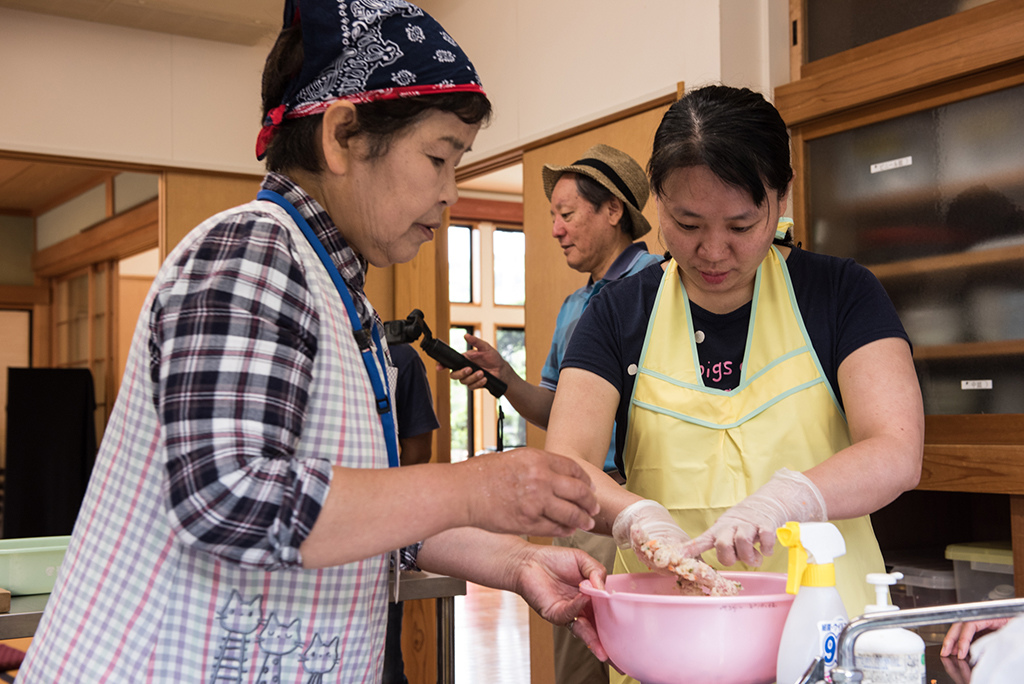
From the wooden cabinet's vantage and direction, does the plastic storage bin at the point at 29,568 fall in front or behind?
in front

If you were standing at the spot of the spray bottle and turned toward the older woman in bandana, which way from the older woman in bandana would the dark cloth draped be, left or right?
right

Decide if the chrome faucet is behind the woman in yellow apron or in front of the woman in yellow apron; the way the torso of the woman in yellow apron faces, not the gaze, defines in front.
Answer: in front

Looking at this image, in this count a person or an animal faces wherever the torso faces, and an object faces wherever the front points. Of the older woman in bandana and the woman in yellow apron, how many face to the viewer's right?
1

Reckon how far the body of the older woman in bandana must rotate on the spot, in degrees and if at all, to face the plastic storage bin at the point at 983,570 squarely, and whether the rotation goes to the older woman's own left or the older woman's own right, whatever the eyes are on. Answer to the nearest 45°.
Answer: approximately 45° to the older woman's own left

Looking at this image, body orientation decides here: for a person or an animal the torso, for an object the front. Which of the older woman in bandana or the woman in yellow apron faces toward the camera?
the woman in yellow apron

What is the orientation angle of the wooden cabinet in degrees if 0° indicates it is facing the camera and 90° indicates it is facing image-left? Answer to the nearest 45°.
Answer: approximately 45°

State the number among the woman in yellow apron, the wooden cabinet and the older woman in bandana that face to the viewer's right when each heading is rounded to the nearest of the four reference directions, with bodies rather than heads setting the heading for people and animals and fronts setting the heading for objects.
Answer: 1

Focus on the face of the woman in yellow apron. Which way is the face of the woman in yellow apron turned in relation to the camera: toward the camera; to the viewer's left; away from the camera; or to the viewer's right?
toward the camera

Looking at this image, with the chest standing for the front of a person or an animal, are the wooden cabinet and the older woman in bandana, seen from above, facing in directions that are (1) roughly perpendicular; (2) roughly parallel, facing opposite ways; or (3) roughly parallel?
roughly parallel, facing opposite ways

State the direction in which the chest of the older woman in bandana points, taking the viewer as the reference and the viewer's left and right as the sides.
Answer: facing to the right of the viewer

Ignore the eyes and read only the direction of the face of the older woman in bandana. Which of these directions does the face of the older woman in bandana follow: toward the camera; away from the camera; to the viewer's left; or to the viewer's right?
to the viewer's right

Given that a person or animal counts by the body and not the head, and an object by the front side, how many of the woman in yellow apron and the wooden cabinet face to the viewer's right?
0

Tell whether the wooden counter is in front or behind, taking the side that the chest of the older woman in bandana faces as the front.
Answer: in front

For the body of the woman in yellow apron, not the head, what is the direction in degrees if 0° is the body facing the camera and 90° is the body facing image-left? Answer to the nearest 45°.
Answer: approximately 0°
